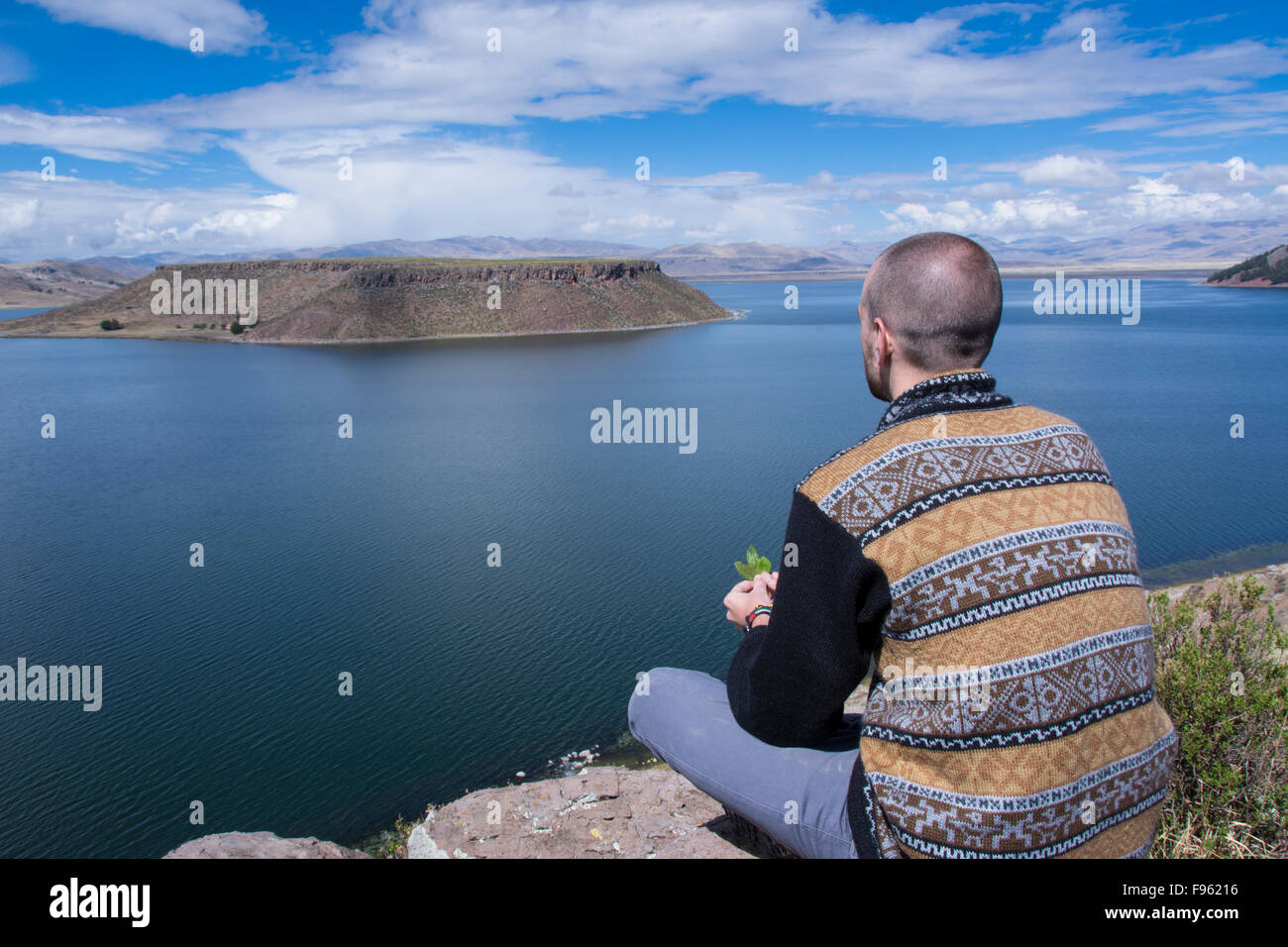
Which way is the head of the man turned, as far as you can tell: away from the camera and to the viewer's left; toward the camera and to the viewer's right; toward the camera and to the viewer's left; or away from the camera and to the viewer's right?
away from the camera and to the viewer's left

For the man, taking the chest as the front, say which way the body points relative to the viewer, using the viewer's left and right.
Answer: facing away from the viewer and to the left of the viewer

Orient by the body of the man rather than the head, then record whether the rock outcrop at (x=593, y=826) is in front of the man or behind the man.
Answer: in front

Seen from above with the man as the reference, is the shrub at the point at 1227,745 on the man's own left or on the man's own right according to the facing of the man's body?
on the man's own right
